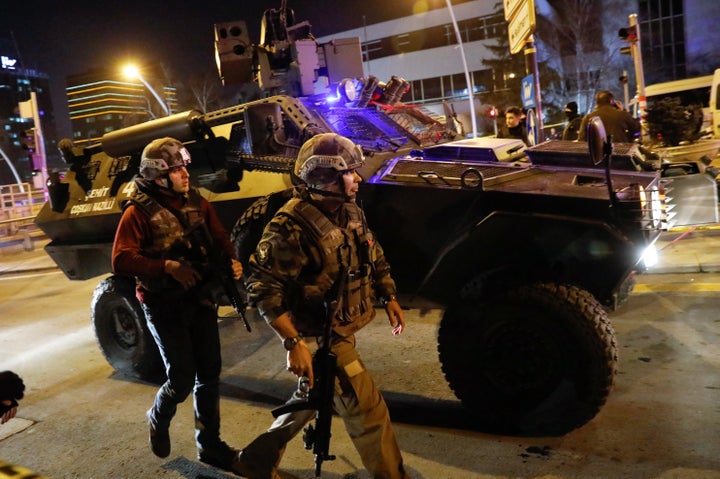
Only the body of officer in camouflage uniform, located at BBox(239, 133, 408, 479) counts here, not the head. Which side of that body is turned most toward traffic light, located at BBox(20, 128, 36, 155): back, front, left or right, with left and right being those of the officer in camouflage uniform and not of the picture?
back

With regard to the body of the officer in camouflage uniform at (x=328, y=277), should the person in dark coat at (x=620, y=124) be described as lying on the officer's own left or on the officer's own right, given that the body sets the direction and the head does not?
on the officer's own left

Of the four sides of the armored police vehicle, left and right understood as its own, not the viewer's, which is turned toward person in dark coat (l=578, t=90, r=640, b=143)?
left

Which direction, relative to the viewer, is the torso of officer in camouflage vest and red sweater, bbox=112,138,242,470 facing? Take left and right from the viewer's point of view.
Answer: facing the viewer and to the right of the viewer

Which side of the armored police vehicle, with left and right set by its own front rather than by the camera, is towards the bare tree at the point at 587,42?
left

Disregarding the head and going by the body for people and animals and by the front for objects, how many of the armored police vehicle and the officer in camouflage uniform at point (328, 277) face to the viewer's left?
0

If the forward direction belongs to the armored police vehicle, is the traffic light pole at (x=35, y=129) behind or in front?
behind

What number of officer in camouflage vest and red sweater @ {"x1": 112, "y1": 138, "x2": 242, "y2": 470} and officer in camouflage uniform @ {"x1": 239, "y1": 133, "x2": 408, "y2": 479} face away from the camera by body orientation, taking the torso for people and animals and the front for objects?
0

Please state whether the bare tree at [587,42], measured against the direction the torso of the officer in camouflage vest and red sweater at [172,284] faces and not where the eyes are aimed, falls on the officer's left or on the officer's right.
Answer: on the officer's left

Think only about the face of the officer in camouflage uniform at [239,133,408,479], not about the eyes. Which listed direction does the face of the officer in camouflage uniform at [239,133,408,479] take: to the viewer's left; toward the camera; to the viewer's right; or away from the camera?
to the viewer's right

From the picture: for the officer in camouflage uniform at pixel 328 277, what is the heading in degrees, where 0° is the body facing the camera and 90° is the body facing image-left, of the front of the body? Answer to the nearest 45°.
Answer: approximately 315°

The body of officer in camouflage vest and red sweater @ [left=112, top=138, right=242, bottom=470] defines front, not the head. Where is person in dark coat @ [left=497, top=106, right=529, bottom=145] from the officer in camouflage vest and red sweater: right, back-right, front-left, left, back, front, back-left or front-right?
left

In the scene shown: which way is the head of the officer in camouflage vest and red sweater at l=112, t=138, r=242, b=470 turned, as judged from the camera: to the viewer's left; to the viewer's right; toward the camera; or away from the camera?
to the viewer's right
